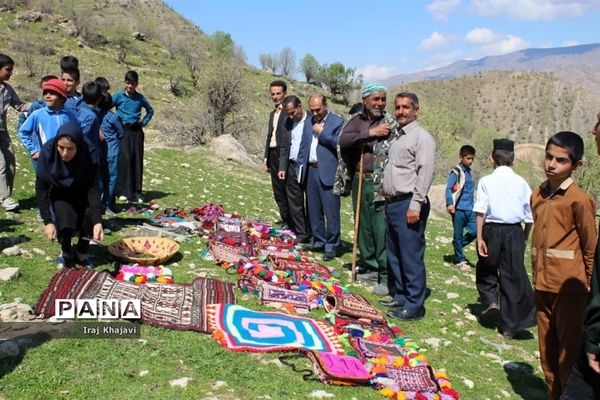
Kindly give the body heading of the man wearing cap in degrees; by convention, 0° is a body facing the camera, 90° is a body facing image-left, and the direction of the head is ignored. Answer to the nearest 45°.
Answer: approximately 315°

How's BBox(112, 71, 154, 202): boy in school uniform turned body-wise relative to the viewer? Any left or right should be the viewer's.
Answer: facing the viewer

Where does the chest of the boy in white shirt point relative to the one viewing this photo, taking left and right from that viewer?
facing away from the viewer

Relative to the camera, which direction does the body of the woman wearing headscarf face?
toward the camera

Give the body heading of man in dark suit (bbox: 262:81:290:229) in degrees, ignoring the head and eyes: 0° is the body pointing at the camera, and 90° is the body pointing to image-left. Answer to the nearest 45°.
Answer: approximately 45°

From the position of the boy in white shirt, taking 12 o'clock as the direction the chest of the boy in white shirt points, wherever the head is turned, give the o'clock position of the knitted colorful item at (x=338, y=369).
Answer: The knitted colorful item is roughly at 7 o'clock from the boy in white shirt.

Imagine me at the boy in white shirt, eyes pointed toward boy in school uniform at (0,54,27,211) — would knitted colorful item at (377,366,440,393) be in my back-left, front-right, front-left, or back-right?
front-left

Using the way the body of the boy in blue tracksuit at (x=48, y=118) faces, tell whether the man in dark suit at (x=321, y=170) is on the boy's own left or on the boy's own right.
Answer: on the boy's own left

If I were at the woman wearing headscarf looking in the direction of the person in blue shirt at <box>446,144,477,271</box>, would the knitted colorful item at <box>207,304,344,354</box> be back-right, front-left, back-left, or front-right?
front-right

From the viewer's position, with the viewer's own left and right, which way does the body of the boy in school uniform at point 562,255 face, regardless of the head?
facing the viewer and to the left of the viewer

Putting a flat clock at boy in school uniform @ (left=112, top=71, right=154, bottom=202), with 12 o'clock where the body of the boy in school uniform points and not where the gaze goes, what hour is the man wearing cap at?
The man wearing cap is roughly at 11 o'clock from the boy in school uniform.

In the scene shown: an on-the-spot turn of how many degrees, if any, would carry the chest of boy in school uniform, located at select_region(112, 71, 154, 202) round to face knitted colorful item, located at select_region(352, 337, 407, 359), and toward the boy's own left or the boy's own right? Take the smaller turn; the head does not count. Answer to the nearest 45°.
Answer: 0° — they already face it

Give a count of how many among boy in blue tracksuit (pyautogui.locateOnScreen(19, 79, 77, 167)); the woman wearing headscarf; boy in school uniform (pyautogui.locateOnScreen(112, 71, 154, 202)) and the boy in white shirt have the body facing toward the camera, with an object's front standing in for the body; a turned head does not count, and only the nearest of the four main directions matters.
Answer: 3

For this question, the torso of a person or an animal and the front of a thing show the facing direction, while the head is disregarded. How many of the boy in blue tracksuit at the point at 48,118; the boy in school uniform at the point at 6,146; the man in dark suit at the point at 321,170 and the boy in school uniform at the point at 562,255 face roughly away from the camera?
0

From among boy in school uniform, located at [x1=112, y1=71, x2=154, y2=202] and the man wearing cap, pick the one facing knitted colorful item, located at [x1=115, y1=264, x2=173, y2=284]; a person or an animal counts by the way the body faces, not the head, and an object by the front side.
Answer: the boy in school uniform

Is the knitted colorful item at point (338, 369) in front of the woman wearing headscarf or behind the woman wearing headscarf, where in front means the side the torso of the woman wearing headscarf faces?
in front

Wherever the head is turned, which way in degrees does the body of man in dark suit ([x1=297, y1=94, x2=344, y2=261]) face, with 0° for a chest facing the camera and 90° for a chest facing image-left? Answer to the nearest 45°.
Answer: approximately 45°

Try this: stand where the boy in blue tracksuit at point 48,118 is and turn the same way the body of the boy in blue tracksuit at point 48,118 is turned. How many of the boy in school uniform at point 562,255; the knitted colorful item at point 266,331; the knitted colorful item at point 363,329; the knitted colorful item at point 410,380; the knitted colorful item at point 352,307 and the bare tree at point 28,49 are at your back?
1

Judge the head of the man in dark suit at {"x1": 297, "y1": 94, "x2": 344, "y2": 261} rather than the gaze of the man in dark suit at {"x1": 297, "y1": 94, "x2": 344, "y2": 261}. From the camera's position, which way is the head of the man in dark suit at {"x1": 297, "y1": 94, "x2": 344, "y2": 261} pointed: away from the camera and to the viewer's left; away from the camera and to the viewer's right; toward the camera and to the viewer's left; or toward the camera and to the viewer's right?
toward the camera and to the viewer's left
